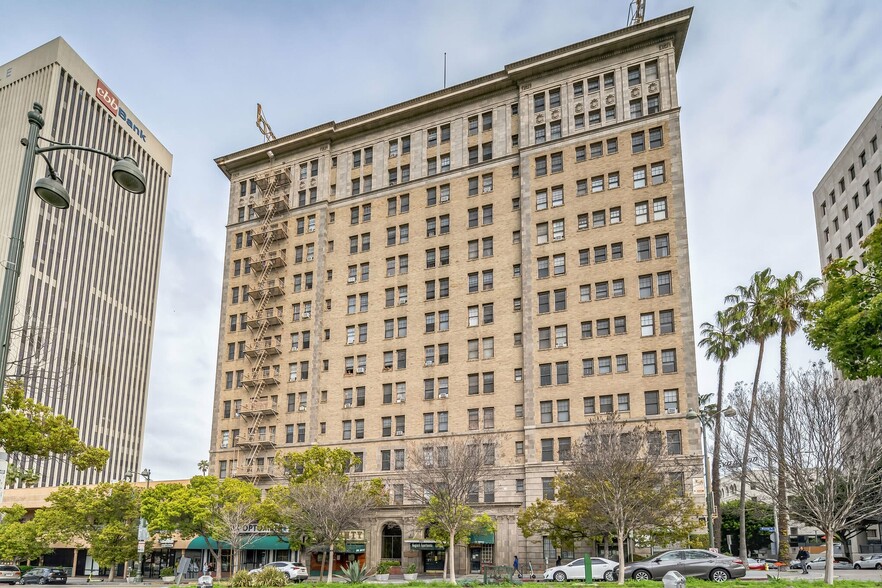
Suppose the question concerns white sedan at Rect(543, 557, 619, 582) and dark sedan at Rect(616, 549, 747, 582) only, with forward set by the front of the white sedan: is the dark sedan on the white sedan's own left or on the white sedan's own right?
on the white sedan's own left

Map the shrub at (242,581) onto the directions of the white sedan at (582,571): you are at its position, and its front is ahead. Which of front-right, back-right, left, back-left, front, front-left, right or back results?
front-left

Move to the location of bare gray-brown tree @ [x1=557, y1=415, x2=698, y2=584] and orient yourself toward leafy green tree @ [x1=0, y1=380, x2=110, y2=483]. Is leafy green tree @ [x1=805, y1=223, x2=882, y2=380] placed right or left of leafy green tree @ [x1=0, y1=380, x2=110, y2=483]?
left

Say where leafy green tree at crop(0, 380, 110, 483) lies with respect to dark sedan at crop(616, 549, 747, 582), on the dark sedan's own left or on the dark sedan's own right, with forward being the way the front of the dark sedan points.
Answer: on the dark sedan's own left

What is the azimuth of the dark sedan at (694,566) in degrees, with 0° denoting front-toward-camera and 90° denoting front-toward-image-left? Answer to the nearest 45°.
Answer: approximately 90°

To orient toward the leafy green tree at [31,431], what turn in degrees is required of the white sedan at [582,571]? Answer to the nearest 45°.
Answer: approximately 45° to its left

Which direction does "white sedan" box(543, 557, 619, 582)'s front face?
to the viewer's left
